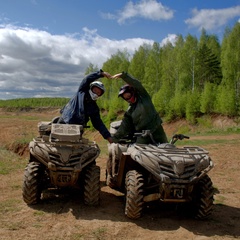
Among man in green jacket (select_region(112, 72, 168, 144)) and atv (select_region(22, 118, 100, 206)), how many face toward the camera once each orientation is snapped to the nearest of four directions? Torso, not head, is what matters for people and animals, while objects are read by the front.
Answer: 2

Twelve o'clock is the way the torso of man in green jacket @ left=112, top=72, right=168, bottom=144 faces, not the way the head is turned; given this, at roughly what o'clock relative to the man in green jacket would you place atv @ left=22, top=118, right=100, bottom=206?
The atv is roughly at 2 o'clock from the man in green jacket.

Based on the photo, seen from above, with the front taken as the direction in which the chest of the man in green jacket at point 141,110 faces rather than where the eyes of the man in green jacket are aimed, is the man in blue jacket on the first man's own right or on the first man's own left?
on the first man's own right

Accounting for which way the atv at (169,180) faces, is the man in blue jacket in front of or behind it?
behind

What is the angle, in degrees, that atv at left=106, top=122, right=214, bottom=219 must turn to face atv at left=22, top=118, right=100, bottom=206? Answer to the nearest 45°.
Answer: approximately 135° to its right

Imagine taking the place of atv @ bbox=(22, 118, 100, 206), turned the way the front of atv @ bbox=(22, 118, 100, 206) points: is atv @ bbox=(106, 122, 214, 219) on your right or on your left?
on your left

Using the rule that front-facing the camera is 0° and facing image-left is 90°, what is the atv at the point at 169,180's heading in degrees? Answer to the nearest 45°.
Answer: approximately 315°

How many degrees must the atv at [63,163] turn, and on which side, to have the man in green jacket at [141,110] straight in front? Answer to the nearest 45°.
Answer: approximately 90° to its left
